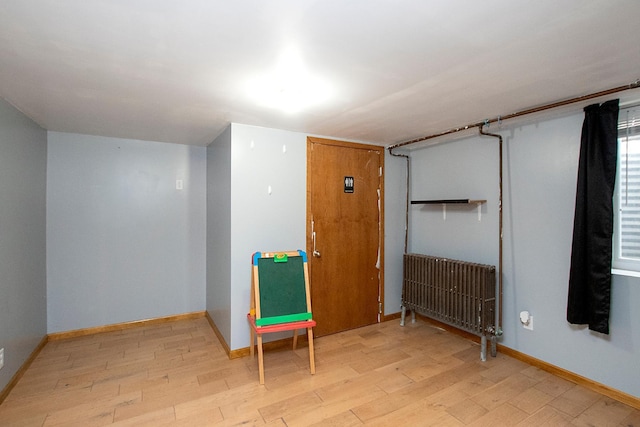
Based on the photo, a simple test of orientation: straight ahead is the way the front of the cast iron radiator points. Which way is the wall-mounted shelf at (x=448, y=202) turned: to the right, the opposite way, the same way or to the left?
the same way

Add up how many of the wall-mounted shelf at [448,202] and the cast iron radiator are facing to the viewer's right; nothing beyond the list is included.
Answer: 0

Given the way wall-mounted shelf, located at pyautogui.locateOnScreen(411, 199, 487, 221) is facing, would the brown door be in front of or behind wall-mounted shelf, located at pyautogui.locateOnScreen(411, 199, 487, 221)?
in front

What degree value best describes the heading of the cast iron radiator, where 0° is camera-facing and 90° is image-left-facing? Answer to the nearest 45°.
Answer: approximately 45°

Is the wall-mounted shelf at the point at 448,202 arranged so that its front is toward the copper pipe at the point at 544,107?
no

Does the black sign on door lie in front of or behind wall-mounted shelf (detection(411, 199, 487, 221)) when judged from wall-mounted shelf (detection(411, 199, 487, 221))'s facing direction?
in front

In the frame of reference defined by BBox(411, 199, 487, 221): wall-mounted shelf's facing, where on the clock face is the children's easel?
The children's easel is roughly at 12 o'clock from the wall-mounted shelf.

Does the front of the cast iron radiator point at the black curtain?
no

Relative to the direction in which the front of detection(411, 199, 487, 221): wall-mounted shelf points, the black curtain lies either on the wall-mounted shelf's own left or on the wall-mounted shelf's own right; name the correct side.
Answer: on the wall-mounted shelf's own left

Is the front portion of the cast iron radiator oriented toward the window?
no

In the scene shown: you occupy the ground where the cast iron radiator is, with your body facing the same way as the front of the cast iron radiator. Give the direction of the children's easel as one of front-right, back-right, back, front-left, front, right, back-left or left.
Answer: front

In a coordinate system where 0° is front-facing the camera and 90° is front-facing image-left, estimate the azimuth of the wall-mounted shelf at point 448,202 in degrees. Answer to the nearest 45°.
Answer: approximately 45°
